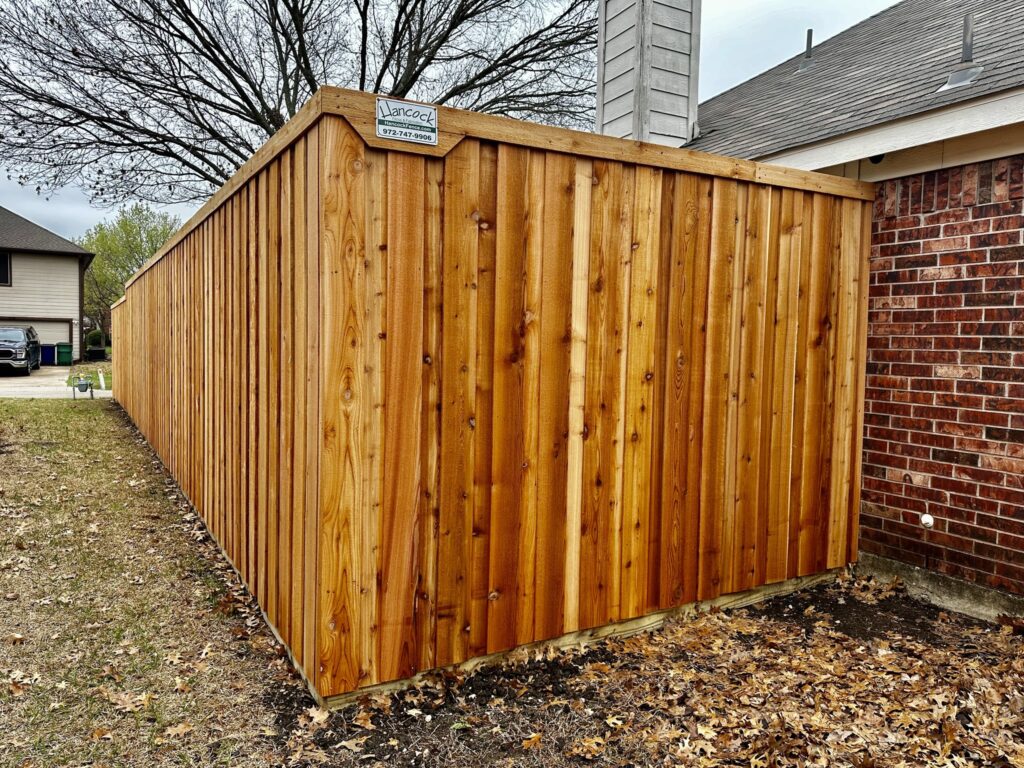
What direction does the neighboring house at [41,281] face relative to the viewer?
toward the camera

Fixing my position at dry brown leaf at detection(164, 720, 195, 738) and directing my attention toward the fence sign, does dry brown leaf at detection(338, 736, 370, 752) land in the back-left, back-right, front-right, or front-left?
front-right

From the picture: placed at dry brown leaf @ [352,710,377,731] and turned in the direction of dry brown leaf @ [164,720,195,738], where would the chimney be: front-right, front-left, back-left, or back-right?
back-right

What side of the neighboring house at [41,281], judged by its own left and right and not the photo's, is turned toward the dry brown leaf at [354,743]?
front

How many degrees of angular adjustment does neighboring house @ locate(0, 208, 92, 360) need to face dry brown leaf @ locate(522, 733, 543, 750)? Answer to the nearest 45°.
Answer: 0° — it already faces it

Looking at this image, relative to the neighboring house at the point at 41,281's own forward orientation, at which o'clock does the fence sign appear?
The fence sign is roughly at 12 o'clock from the neighboring house.

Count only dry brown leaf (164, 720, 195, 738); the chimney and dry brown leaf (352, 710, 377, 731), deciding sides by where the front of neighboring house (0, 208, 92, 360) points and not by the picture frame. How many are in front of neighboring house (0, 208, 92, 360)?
3

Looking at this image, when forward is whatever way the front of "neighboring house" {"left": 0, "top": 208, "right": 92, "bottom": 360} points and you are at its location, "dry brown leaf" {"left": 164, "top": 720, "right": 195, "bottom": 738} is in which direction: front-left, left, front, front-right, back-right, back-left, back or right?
front

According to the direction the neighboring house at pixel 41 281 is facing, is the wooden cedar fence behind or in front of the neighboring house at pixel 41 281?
in front

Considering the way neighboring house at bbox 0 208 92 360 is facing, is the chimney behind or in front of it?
in front

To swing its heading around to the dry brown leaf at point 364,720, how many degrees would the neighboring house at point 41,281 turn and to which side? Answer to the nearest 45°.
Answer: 0° — it already faces it
